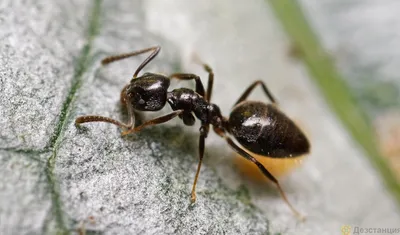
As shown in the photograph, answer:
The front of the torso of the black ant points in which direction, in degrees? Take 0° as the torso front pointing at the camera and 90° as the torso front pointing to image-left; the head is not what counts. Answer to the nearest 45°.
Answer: approximately 90°
